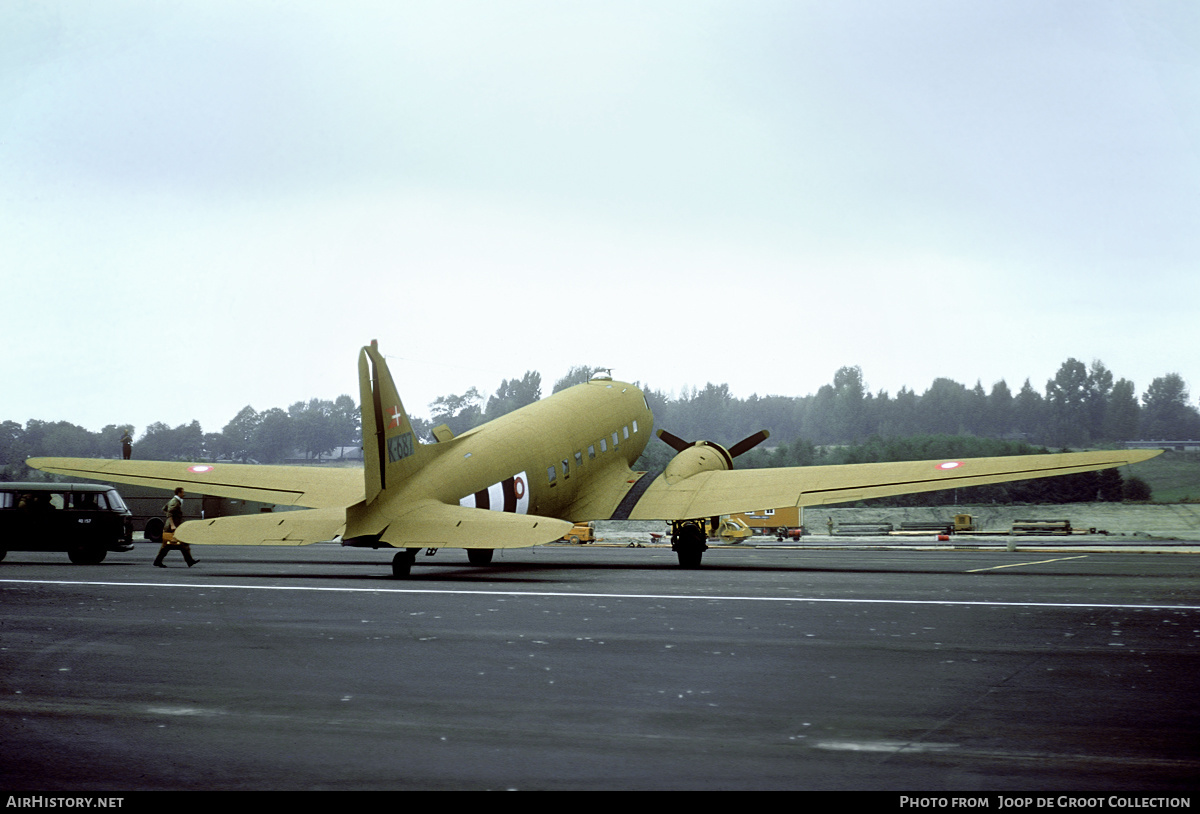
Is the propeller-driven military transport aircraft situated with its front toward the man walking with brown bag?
no

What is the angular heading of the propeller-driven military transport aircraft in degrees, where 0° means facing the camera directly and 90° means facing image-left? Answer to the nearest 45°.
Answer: approximately 225°
